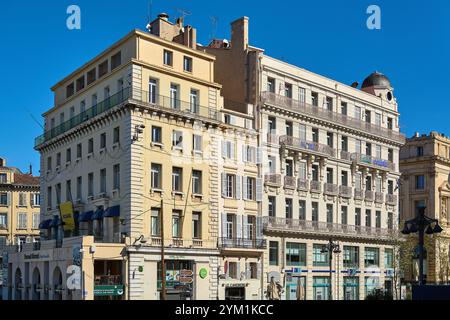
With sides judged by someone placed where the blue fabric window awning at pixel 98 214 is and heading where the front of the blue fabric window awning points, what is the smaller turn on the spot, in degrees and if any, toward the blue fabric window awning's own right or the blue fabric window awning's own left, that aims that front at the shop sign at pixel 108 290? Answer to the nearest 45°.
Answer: approximately 45° to the blue fabric window awning's own left

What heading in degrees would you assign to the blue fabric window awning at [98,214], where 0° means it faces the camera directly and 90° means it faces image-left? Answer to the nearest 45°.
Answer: approximately 45°

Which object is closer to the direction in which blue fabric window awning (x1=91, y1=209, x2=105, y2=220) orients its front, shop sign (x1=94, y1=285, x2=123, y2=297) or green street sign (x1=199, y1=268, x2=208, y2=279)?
the shop sign

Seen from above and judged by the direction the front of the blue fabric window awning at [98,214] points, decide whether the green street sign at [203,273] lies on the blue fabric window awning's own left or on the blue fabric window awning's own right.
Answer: on the blue fabric window awning's own left
